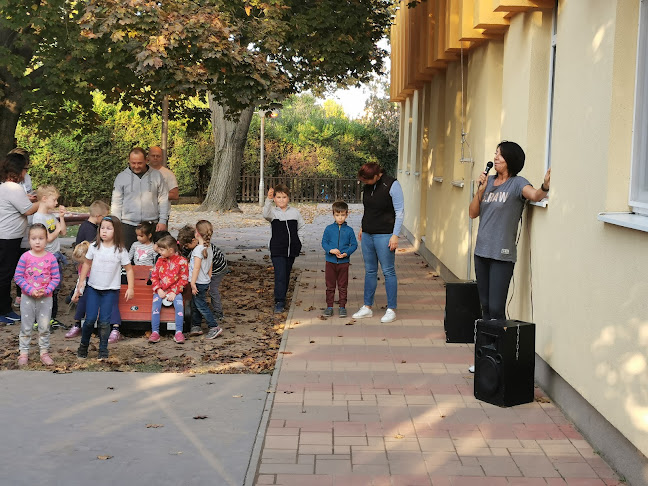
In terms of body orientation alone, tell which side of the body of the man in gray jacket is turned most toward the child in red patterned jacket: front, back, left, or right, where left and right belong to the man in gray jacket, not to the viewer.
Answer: front

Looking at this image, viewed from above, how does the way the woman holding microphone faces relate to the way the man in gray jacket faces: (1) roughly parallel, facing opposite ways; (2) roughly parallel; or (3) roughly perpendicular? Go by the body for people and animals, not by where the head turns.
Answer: roughly perpendicular

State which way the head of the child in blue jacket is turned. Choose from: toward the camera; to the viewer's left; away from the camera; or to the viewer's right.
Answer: toward the camera

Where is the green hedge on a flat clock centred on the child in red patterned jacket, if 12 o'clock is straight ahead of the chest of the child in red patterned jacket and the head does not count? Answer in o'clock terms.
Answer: The green hedge is roughly at 6 o'clock from the child in red patterned jacket.

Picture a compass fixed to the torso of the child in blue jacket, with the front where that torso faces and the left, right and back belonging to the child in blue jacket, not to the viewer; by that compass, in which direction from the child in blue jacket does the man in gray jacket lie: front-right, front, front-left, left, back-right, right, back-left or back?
right

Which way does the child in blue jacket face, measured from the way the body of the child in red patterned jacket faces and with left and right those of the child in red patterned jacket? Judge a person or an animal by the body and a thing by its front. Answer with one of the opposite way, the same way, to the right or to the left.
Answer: the same way

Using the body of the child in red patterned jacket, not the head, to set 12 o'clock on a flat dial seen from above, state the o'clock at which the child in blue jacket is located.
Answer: The child in blue jacket is roughly at 8 o'clock from the child in red patterned jacket.

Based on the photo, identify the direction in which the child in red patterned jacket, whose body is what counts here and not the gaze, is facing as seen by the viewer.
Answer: toward the camera

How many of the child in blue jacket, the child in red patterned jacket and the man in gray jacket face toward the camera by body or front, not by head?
3

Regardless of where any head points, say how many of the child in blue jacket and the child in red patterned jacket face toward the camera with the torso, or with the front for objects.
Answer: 2

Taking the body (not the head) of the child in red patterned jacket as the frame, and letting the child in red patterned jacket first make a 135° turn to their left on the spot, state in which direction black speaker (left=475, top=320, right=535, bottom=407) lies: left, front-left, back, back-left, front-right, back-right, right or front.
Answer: right

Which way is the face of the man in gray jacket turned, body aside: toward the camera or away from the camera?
toward the camera

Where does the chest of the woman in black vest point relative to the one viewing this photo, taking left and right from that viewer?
facing the viewer and to the left of the viewer

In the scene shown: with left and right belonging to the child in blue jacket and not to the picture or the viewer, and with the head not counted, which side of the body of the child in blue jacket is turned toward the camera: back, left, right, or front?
front

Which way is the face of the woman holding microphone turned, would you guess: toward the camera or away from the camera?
toward the camera
